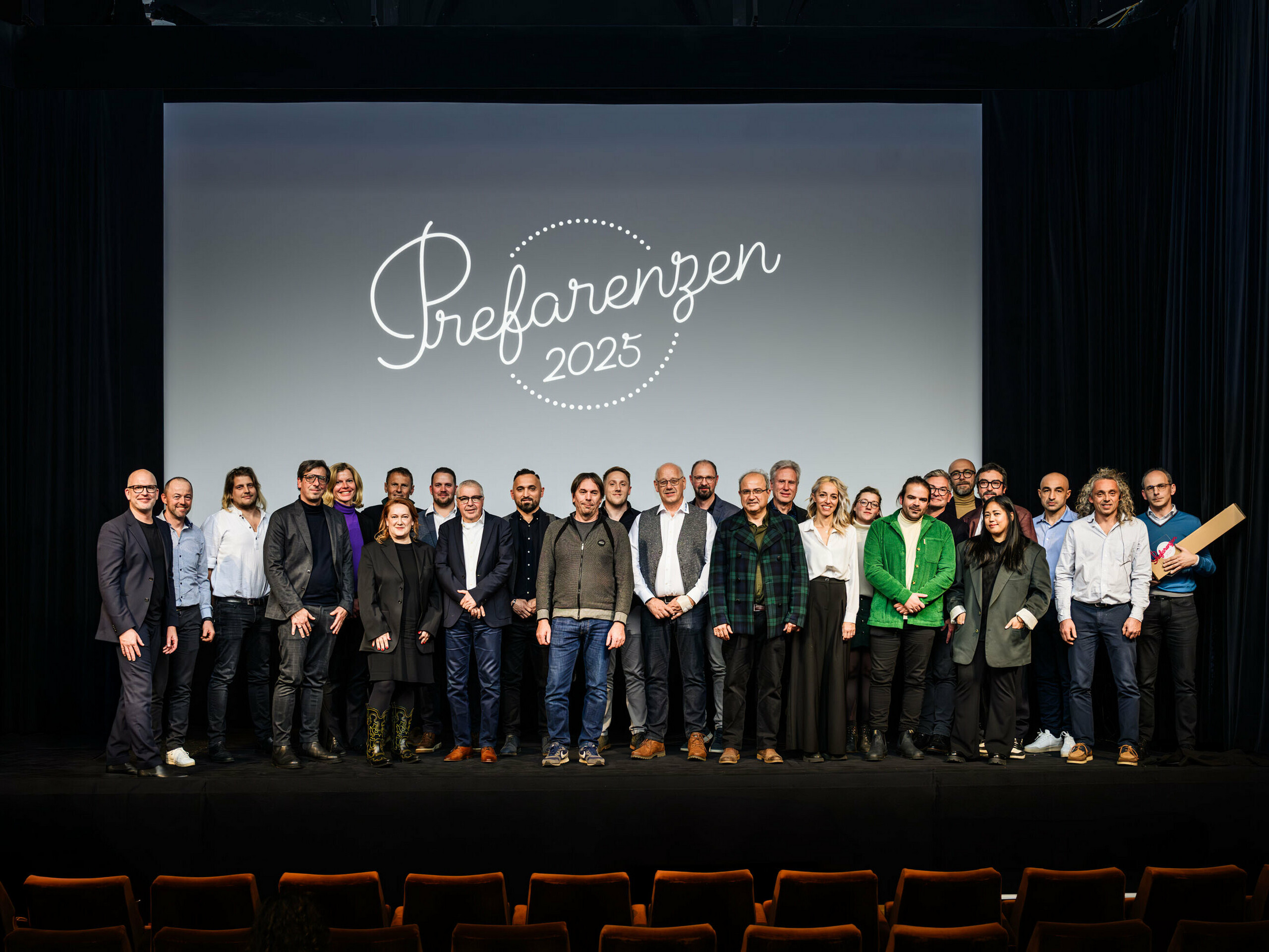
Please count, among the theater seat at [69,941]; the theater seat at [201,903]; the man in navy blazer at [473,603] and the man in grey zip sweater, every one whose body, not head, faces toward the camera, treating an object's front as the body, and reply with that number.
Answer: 2

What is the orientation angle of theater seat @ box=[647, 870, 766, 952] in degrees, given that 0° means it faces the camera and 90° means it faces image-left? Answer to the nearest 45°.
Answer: approximately 180°

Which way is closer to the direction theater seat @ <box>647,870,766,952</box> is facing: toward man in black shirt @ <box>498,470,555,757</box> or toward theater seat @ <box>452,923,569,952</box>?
the man in black shirt

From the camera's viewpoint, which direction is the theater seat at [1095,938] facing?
away from the camera

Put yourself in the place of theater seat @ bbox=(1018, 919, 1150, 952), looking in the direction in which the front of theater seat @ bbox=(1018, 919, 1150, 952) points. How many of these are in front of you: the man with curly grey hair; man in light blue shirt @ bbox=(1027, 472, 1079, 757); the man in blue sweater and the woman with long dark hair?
4

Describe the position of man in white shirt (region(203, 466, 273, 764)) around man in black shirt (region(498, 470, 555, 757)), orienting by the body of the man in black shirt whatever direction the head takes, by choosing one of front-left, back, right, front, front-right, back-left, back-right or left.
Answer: right

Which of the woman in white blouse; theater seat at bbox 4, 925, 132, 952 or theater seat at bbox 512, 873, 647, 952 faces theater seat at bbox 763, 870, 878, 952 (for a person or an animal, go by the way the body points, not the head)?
the woman in white blouse

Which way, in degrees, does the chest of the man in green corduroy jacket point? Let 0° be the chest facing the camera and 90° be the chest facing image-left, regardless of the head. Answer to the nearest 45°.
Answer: approximately 0°

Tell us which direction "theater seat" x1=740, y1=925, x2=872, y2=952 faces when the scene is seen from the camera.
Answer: facing away from the viewer

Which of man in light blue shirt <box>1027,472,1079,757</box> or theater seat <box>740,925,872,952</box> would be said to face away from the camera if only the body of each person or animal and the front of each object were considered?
the theater seat

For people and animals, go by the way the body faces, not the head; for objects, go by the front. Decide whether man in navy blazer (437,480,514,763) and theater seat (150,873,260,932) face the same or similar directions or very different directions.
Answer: very different directions

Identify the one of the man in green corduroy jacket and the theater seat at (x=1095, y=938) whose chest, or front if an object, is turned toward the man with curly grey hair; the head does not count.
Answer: the theater seat

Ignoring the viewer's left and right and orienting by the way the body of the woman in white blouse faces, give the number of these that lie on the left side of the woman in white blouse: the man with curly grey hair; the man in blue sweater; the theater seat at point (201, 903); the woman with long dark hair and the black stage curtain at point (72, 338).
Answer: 3

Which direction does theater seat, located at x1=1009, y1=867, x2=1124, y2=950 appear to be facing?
away from the camera
